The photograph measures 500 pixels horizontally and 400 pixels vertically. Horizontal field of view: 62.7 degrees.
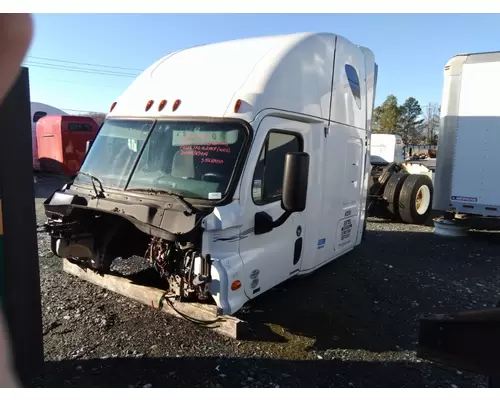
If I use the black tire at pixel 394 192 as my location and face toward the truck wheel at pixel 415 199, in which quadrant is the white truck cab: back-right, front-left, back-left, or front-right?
back-right

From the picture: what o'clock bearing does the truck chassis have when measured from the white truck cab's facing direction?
The truck chassis is roughly at 6 o'clock from the white truck cab.

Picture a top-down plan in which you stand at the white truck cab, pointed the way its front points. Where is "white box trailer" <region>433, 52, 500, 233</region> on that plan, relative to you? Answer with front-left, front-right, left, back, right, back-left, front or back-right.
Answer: back

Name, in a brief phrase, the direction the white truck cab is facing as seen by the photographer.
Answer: facing the viewer and to the left of the viewer

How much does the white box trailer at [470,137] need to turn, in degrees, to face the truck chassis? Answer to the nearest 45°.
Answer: approximately 45° to its right

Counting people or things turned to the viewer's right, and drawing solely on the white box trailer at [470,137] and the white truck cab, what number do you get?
0

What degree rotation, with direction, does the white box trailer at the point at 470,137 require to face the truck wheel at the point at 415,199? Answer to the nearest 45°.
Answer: approximately 45° to its right

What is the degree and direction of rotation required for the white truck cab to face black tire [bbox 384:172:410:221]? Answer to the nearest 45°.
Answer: approximately 180°

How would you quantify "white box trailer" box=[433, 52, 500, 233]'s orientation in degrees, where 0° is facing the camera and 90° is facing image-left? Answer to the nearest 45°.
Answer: approximately 90°

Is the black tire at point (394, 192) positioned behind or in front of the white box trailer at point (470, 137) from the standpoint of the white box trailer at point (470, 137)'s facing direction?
in front

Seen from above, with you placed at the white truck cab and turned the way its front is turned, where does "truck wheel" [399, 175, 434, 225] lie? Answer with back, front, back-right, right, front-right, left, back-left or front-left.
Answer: back

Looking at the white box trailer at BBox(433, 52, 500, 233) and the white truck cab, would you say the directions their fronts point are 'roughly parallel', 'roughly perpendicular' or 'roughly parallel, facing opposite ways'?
roughly perpendicular

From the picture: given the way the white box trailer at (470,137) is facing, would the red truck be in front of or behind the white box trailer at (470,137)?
in front

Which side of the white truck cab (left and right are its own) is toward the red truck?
right
